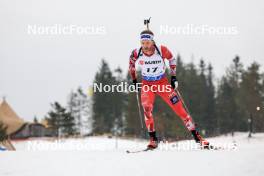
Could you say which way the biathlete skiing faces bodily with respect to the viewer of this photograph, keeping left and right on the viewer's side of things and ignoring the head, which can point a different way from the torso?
facing the viewer
